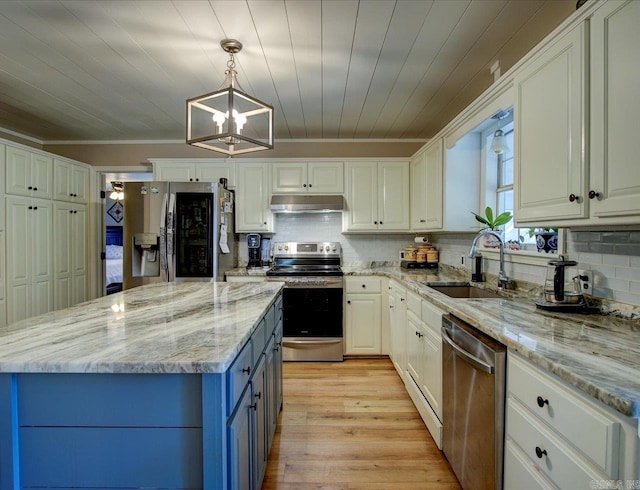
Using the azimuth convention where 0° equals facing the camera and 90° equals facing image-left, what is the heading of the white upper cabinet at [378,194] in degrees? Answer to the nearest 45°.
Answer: approximately 0°

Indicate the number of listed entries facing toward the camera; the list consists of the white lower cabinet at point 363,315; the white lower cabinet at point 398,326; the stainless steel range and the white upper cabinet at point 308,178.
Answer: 3

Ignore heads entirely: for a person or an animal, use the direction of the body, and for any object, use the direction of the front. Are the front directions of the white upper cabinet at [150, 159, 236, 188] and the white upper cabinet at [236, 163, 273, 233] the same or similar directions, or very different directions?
same or similar directions

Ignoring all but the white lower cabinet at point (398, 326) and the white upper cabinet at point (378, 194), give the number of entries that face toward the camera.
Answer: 1

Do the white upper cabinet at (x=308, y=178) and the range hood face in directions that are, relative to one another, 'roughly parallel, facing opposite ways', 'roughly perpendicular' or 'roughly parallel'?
roughly parallel

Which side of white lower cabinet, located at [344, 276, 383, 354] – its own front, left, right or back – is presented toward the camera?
front

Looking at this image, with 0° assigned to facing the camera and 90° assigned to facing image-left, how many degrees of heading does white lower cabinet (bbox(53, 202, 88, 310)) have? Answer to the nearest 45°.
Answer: approximately 315°

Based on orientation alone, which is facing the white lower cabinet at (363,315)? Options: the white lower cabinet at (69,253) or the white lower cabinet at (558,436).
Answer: the white lower cabinet at (69,253)

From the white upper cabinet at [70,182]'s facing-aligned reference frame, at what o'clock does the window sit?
The window is roughly at 12 o'clock from the white upper cabinet.

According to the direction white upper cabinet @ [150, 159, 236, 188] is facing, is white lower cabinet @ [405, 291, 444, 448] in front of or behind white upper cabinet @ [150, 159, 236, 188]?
in front

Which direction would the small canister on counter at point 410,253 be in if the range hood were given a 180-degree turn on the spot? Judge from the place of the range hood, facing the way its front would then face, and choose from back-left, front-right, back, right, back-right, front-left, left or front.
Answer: right

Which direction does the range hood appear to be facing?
toward the camera

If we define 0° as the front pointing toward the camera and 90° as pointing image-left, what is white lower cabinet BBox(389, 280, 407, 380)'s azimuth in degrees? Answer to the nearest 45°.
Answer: approximately 90°

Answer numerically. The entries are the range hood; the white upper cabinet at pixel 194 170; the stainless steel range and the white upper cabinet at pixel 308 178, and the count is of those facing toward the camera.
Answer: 4

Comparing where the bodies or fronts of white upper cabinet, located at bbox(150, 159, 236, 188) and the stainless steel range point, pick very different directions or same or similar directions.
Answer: same or similar directions

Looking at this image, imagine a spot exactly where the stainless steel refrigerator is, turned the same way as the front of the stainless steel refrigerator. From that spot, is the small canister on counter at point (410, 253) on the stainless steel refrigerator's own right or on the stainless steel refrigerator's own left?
on the stainless steel refrigerator's own left

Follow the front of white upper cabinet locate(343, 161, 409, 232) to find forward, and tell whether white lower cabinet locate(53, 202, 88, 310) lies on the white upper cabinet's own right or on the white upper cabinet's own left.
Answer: on the white upper cabinet's own right
